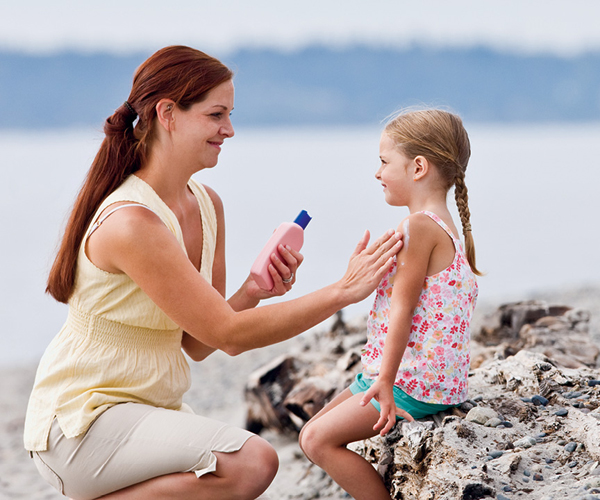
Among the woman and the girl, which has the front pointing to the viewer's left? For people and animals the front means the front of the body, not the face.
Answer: the girl

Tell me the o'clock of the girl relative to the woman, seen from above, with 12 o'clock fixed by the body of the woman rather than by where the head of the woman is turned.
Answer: The girl is roughly at 12 o'clock from the woman.

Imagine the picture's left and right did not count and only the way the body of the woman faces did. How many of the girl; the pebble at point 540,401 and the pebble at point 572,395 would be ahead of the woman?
3

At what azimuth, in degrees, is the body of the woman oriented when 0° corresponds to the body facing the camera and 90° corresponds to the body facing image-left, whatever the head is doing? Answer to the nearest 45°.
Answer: approximately 270°

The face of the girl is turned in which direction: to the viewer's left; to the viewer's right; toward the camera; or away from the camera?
to the viewer's left

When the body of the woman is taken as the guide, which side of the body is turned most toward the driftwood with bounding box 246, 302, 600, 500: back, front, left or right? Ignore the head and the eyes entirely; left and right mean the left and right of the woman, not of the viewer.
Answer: front

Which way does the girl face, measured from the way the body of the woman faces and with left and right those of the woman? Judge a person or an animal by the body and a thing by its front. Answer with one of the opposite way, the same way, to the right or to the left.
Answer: the opposite way

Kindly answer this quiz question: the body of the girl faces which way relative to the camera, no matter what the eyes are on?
to the viewer's left

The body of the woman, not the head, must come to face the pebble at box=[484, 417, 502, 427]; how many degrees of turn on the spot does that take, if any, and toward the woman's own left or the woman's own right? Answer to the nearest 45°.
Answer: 0° — they already face it

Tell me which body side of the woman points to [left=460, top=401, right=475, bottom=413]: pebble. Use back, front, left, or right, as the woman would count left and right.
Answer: front

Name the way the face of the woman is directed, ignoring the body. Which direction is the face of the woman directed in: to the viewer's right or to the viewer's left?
to the viewer's right
